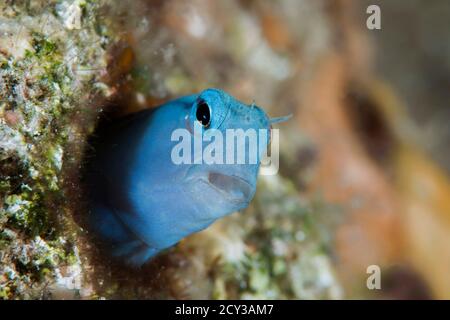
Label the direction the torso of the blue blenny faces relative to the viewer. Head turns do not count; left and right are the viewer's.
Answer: facing the viewer and to the right of the viewer
